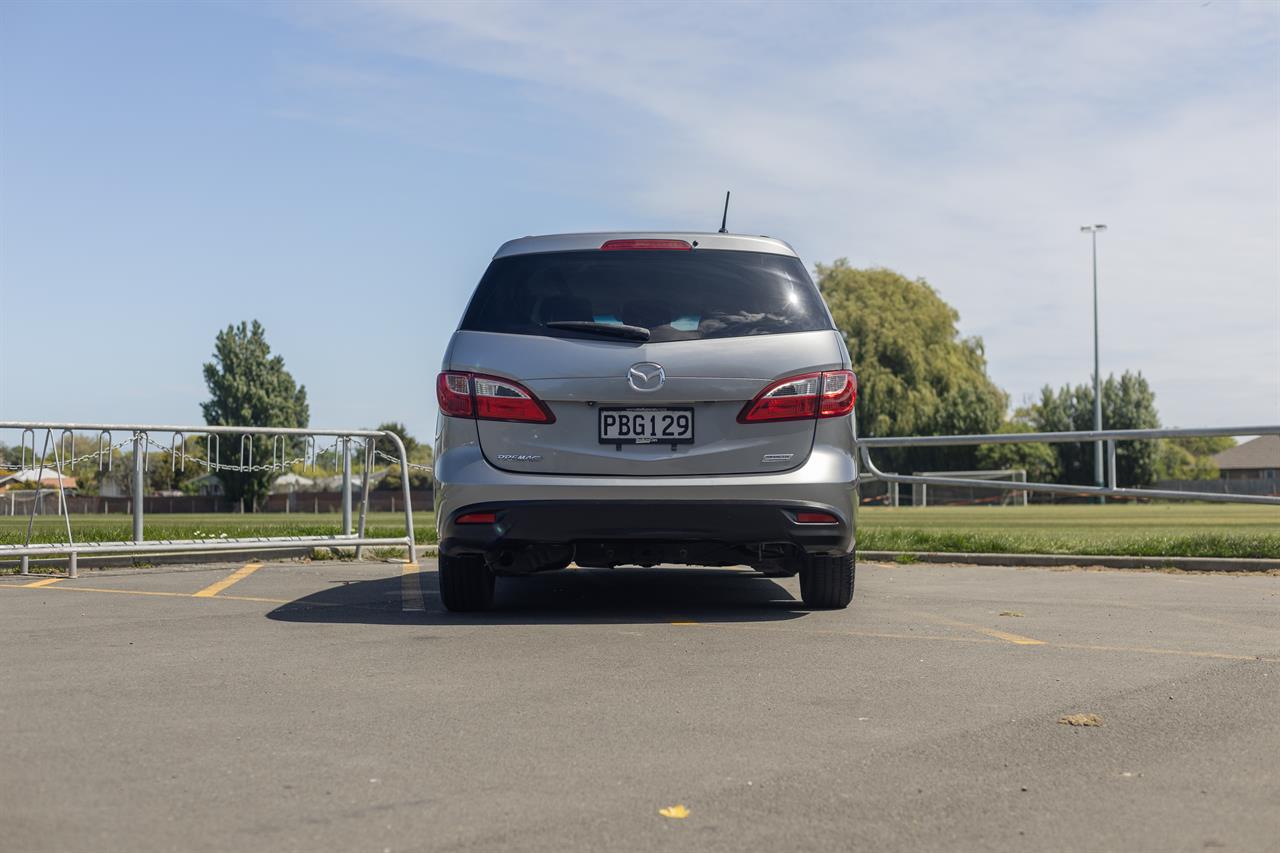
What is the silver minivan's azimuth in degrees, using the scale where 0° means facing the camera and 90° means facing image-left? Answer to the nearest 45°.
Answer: approximately 180°

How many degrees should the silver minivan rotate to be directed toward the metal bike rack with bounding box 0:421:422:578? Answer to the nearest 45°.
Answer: approximately 45° to its left
